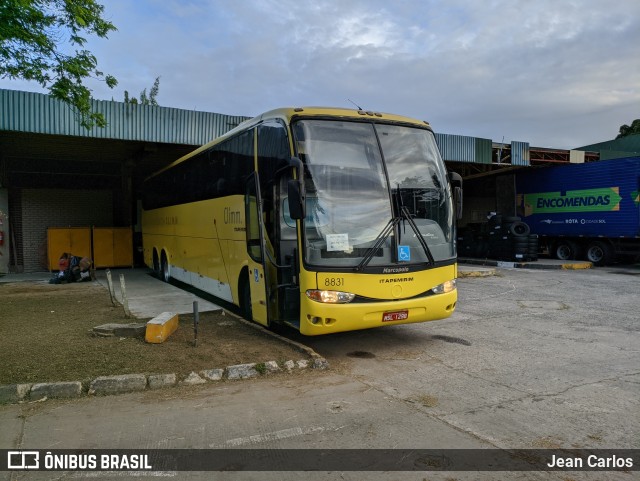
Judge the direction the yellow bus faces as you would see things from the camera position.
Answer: facing the viewer and to the right of the viewer

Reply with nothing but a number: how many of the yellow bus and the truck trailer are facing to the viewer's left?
0

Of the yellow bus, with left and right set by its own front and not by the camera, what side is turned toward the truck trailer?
left

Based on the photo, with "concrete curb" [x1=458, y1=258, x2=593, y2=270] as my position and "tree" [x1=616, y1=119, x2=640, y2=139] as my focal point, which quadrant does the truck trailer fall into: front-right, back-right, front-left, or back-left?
front-right

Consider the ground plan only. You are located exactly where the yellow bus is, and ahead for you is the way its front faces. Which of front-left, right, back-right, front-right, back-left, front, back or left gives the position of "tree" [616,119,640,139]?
left

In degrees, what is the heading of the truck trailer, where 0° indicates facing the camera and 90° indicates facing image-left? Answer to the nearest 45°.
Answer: approximately 315°

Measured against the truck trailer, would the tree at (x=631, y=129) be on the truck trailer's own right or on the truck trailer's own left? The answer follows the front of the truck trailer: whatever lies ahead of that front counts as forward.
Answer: on the truck trailer's own left

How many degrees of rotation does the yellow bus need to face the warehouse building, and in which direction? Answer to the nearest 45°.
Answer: approximately 180°
